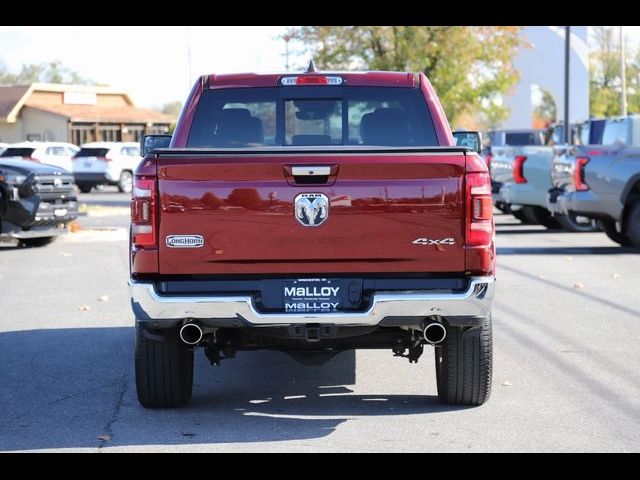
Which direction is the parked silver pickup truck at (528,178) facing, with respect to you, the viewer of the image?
facing away from the viewer and to the right of the viewer

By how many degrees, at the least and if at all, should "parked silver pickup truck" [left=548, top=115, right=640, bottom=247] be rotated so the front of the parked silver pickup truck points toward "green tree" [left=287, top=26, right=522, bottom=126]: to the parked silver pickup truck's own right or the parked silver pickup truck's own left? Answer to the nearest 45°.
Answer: approximately 45° to the parked silver pickup truck's own left

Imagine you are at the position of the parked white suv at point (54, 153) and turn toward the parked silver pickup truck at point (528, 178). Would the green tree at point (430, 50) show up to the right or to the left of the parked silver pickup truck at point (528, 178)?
left

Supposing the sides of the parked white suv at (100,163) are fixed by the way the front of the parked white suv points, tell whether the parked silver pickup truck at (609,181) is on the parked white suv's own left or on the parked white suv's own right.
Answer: on the parked white suv's own right

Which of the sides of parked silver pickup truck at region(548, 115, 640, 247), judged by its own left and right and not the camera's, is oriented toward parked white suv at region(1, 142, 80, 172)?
left

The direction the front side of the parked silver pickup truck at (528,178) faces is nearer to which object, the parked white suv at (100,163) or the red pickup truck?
the parked white suv

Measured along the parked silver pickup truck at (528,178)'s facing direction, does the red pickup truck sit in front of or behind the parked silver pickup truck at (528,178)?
behind

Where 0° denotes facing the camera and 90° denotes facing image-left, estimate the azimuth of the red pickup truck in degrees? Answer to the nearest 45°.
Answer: approximately 180°

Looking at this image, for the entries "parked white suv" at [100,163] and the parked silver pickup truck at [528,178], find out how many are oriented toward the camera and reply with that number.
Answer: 0

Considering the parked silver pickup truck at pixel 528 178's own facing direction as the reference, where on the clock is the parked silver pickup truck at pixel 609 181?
the parked silver pickup truck at pixel 609 181 is roughly at 4 o'clock from the parked silver pickup truck at pixel 528 178.

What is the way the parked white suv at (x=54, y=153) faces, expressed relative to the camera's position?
facing away from the viewer and to the right of the viewer
